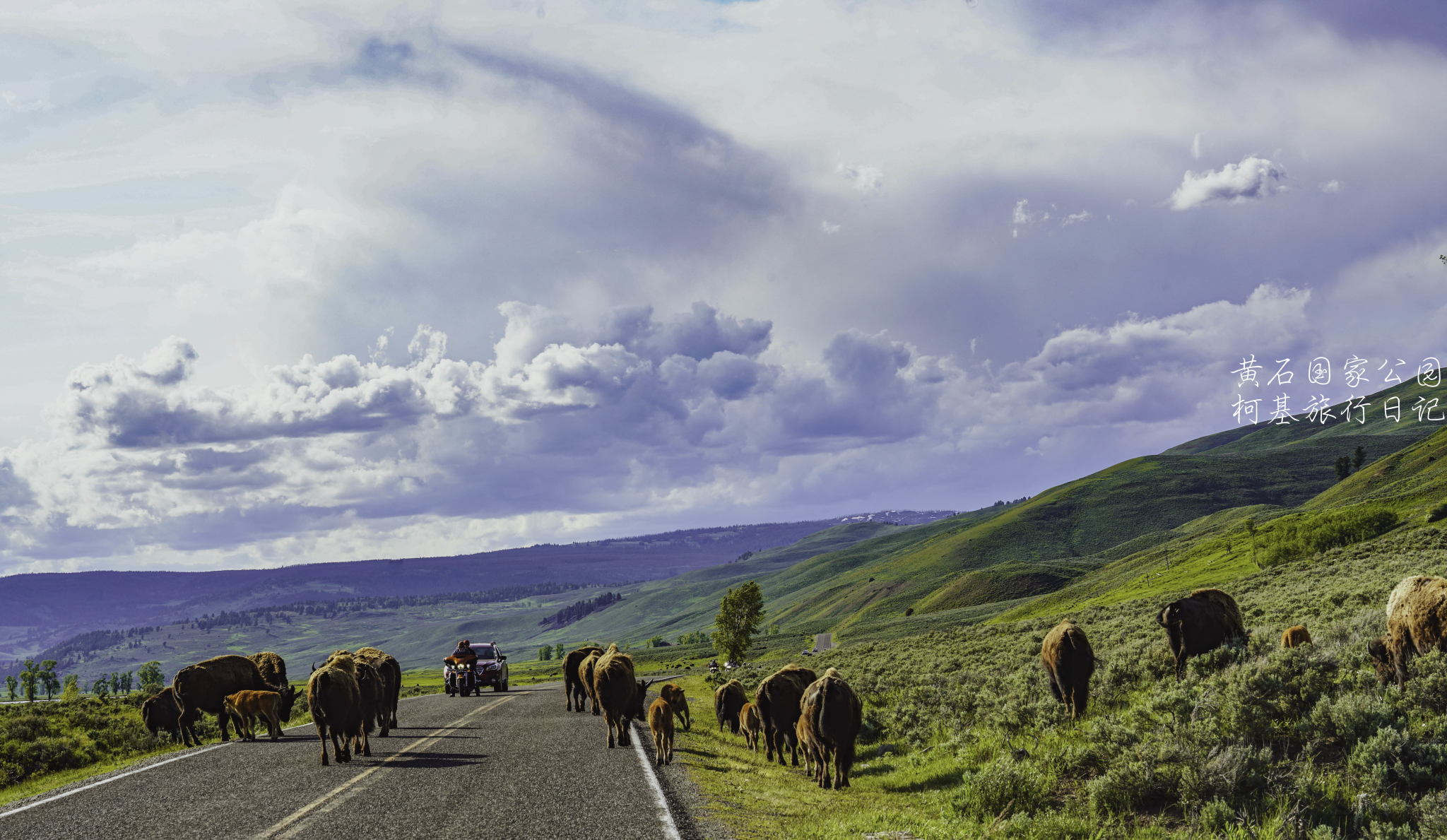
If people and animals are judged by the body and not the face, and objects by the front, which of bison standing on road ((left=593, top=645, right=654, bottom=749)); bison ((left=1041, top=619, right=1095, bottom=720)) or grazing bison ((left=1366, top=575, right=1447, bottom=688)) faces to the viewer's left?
the grazing bison

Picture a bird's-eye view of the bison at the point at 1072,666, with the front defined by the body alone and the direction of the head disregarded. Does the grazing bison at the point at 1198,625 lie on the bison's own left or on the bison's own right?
on the bison's own right

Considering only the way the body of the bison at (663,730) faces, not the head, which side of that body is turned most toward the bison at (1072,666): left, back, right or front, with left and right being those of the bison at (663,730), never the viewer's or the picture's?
right

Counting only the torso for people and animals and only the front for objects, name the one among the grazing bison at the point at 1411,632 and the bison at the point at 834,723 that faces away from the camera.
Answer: the bison

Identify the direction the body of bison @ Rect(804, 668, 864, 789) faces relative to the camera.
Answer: away from the camera

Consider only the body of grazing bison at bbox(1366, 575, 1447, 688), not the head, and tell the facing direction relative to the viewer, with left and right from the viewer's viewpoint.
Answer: facing to the left of the viewer

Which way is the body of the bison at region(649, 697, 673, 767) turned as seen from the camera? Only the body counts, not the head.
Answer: away from the camera

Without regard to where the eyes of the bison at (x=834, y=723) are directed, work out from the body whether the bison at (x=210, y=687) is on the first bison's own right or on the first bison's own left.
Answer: on the first bison's own left

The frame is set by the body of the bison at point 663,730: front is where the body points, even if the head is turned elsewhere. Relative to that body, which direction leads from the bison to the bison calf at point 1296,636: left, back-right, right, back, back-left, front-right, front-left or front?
right

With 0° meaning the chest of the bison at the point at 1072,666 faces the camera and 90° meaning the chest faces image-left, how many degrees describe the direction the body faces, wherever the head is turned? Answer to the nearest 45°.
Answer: approximately 180°

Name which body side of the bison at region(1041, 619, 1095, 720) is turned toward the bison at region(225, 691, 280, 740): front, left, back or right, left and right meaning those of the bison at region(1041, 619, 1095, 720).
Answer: left
